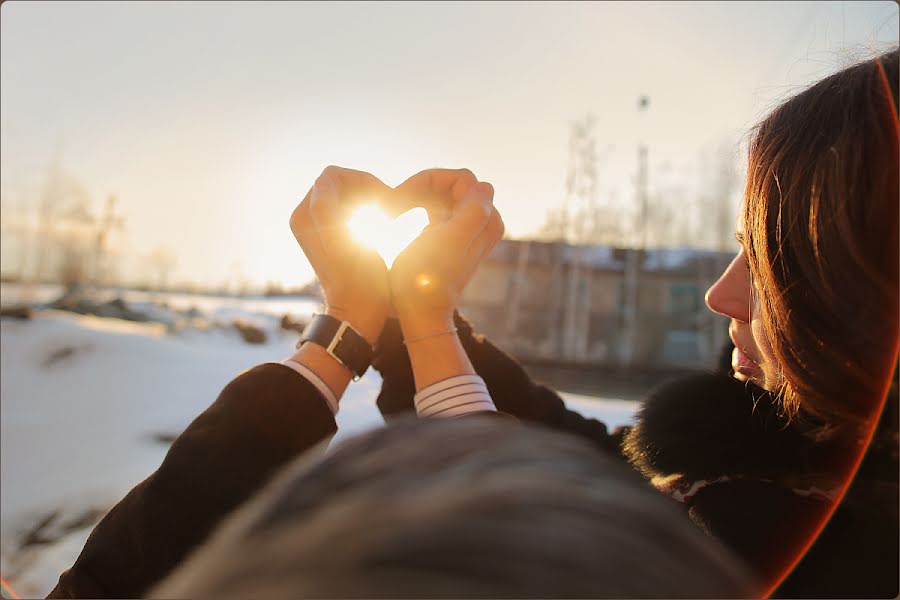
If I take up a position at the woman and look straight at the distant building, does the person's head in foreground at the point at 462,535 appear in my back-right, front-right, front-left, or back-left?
back-left

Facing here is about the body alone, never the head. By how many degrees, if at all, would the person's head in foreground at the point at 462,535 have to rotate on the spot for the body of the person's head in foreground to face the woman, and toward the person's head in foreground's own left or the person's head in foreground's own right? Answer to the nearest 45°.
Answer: approximately 45° to the person's head in foreground's own right

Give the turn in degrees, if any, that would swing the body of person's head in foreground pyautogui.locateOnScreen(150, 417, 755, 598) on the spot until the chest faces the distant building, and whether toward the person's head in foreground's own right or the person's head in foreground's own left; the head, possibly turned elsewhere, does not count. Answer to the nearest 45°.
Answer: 0° — they already face it

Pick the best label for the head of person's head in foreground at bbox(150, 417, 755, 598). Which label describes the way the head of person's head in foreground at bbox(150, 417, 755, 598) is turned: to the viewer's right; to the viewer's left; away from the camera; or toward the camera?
away from the camera

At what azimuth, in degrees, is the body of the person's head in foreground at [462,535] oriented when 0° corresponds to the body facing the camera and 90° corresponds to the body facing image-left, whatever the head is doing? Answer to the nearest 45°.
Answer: approximately 180°
